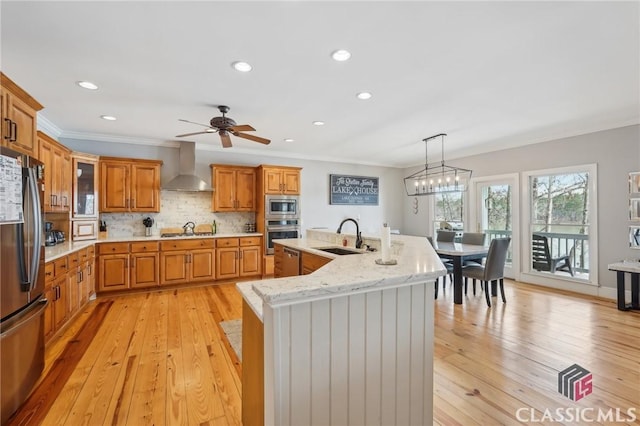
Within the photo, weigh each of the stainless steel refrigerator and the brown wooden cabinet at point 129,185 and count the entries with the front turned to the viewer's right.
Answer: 1

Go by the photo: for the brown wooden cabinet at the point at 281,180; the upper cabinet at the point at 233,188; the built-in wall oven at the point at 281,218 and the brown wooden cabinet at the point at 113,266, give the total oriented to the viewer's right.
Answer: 0

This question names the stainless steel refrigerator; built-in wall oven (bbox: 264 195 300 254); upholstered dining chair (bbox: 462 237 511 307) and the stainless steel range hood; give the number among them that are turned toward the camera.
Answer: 2

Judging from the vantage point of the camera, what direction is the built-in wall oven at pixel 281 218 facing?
facing the viewer

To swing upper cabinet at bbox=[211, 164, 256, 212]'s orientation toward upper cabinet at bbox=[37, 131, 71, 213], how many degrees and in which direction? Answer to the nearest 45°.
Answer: approximately 45° to its right

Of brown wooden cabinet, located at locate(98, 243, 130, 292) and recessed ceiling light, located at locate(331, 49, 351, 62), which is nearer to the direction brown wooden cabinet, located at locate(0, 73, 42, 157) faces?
the recessed ceiling light

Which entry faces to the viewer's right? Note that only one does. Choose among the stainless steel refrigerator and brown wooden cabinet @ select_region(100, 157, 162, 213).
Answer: the stainless steel refrigerator

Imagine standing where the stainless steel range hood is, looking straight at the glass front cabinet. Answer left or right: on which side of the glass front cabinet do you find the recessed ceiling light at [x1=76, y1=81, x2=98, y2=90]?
left

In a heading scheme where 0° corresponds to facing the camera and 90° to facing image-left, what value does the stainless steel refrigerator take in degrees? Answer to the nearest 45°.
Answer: approximately 270°

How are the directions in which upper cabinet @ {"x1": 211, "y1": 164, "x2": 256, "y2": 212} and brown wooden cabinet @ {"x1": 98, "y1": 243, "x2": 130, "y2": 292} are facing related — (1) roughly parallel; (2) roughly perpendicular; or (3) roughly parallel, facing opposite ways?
roughly parallel

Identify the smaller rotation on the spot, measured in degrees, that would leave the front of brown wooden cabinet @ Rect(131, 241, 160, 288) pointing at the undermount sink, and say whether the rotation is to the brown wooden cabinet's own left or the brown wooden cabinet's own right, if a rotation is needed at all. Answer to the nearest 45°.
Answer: approximately 45° to the brown wooden cabinet's own left

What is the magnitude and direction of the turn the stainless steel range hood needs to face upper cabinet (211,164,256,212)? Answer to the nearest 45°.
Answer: approximately 90° to its left

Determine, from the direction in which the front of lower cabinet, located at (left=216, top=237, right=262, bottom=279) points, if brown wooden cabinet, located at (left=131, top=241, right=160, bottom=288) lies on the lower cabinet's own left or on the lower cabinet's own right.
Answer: on the lower cabinet's own right

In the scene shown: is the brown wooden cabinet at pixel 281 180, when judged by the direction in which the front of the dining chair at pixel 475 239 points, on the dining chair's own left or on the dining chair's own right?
on the dining chair's own right

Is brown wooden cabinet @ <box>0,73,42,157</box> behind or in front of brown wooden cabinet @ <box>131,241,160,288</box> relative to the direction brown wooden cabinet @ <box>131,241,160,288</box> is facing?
in front

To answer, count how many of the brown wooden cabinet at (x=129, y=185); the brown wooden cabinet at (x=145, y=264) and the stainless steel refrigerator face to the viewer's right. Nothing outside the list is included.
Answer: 1

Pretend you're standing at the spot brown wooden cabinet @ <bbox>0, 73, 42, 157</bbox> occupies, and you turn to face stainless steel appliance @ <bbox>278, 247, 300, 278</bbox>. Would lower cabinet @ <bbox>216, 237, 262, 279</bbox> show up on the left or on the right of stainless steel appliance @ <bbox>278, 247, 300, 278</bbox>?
left

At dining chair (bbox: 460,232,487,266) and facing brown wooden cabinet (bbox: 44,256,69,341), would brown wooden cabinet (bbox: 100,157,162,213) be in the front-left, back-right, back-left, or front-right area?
front-right

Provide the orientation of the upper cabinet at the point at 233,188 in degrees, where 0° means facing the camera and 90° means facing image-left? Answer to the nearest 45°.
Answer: approximately 0°

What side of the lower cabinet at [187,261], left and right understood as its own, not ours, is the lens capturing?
front
